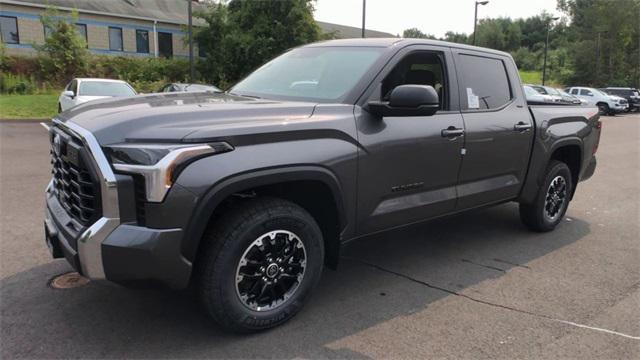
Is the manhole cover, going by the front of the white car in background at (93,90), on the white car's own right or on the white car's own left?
on the white car's own right

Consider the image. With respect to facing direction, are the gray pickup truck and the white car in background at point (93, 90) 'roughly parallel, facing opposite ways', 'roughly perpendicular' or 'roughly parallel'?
roughly perpendicular

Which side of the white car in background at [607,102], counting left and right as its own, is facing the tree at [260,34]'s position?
right

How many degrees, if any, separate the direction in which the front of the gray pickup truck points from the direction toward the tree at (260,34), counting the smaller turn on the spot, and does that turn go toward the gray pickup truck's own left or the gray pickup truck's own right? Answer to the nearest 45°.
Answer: approximately 135° to the gray pickup truck's own right

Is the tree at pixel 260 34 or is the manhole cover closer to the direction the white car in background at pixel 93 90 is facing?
the manhole cover

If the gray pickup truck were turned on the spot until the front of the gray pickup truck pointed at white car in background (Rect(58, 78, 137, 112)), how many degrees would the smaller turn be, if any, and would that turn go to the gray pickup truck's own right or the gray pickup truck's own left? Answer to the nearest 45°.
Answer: approximately 90° to the gray pickup truck's own right

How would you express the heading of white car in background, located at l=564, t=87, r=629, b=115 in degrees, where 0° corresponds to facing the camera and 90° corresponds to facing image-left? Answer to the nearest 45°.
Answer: approximately 315°

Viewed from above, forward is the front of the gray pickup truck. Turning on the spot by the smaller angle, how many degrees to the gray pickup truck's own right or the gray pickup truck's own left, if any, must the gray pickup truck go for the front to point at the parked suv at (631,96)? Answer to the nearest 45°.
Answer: approximately 180°

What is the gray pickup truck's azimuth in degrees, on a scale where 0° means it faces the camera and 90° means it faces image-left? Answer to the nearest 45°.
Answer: approximately 45°
